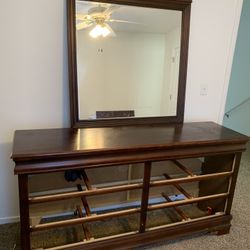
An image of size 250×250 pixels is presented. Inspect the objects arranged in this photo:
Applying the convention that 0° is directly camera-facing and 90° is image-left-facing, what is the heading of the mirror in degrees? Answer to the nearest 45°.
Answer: approximately 315°
